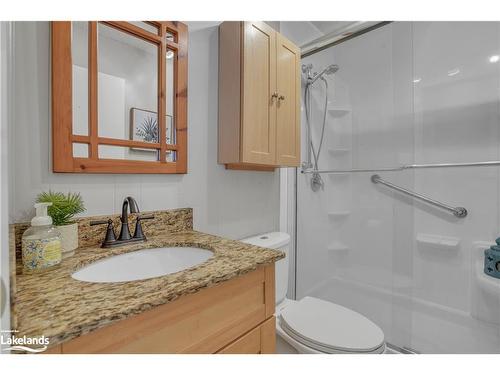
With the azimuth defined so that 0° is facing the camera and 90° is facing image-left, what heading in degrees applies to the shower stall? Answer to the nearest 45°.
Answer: approximately 45°

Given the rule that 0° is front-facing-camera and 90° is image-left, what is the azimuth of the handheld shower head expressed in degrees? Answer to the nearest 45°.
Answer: approximately 315°

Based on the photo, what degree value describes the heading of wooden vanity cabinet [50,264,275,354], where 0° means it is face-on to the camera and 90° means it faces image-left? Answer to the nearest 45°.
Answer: approximately 315°

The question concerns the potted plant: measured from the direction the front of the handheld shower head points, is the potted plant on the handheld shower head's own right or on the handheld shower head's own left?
on the handheld shower head's own right

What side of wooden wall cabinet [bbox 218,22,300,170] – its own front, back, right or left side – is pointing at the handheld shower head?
left
